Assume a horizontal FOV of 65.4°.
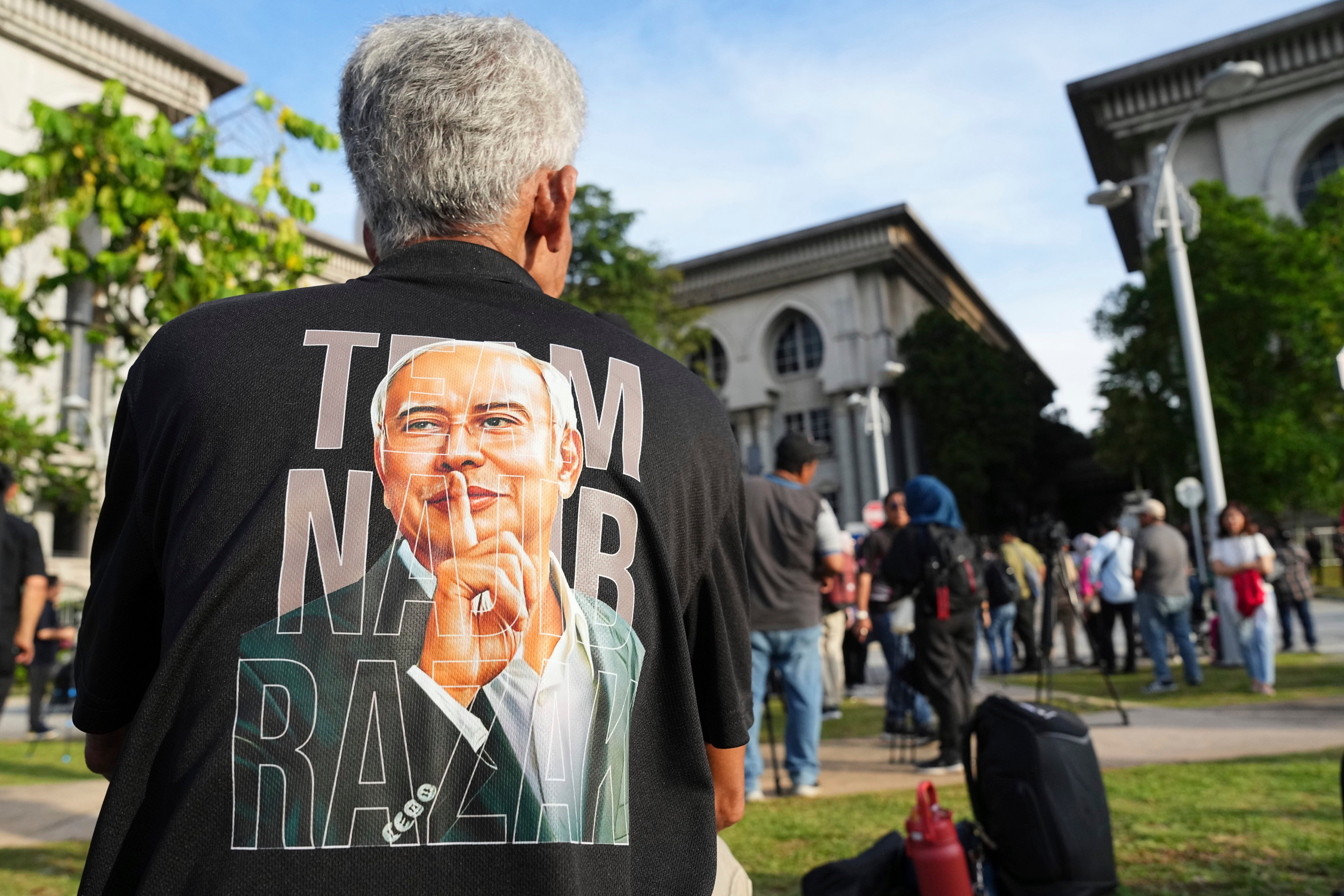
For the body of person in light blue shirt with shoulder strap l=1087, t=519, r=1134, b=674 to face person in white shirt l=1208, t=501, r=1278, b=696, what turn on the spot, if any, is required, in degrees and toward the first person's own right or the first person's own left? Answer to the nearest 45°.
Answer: approximately 135° to the first person's own right

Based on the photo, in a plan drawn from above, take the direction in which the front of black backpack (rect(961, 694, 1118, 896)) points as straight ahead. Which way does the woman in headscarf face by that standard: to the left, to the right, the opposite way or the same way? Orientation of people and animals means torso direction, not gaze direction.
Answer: the opposite way

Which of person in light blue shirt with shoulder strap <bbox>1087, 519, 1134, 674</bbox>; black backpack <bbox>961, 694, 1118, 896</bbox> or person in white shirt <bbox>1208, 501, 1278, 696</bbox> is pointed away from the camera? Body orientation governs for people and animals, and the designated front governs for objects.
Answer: the person in light blue shirt with shoulder strap

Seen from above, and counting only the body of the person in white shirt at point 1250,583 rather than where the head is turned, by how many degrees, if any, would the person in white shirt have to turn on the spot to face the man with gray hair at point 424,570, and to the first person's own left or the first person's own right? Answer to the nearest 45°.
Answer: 0° — they already face them

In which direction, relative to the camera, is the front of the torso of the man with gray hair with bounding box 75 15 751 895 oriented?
away from the camera

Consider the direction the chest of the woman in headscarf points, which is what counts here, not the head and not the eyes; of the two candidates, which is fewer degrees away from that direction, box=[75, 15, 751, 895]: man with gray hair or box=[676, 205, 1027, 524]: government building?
the government building

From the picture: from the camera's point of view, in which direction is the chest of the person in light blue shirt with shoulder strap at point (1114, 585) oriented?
away from the camera

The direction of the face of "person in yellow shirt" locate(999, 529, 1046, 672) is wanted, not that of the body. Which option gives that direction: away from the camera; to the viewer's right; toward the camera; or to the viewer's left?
away from the camera

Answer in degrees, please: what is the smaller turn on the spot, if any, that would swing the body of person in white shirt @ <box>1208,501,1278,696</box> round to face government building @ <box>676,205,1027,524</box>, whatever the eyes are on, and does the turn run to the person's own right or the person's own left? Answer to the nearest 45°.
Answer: approximately 135° to the person's own right

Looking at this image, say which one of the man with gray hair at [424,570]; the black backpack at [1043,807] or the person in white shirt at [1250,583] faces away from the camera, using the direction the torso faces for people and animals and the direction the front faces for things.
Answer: the man with gray hair

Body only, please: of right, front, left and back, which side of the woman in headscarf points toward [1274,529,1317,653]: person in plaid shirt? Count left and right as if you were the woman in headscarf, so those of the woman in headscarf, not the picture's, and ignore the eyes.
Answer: right

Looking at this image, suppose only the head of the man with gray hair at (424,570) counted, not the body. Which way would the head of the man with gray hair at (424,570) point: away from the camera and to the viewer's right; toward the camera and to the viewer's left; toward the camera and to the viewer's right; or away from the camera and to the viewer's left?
away from the camera and to the viewer's right

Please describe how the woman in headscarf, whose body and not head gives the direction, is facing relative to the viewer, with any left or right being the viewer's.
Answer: facing away from the viewer and to the left of the viewer

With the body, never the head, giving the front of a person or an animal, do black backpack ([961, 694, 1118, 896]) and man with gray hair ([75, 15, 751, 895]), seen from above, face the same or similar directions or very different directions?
very different directions

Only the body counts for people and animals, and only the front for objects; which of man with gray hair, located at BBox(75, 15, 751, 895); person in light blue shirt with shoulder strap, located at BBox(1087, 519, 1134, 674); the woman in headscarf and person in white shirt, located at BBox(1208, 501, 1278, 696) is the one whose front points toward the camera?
the person in white shirt
